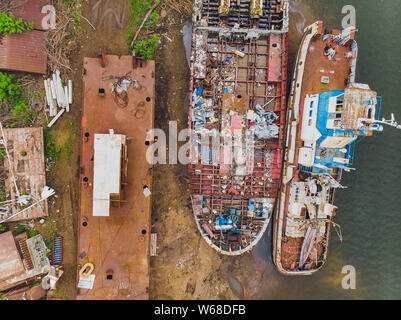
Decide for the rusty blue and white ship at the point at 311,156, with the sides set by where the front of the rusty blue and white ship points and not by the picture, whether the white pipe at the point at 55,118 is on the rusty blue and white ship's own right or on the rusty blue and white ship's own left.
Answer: on the rusty blue and white ship's own left

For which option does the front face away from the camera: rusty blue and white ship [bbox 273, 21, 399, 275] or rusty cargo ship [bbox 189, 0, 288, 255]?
rusty blue and white ship [bbox 273, 21, 399, 275]

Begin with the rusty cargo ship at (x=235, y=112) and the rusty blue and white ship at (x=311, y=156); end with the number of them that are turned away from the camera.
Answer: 1

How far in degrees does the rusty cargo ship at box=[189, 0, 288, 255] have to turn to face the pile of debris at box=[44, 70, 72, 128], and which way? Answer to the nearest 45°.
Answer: approximately 90° to its right

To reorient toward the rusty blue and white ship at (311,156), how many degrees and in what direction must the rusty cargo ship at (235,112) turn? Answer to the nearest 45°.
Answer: approximately 90° to its left

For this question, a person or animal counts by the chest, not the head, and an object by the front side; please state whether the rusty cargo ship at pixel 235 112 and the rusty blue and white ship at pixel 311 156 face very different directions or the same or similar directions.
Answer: very different directions

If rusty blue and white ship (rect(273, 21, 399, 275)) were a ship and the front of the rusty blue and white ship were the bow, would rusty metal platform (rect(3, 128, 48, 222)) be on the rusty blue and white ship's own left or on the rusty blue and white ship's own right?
on the rusty blue and white ship's own left

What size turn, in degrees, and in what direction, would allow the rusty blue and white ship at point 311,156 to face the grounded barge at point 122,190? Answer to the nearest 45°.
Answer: approximately 135° to its left

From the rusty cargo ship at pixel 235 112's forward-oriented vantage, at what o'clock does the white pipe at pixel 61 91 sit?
The white pipe is roughly at 3 o'clock from the rusty cargo ship.

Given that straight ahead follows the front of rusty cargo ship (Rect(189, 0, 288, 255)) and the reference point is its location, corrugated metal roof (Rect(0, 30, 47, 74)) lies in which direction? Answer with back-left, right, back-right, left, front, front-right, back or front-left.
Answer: right

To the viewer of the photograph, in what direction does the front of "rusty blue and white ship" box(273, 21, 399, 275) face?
facing away from the viewer

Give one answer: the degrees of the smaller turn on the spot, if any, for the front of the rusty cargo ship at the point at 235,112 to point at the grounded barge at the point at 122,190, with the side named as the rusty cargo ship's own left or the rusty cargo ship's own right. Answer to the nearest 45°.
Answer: approximately 45° to the rusty cargo ship's own right

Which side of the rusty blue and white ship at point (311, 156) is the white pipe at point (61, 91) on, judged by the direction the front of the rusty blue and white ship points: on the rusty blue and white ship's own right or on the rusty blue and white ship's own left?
on the rusty blue and white ship's own left
